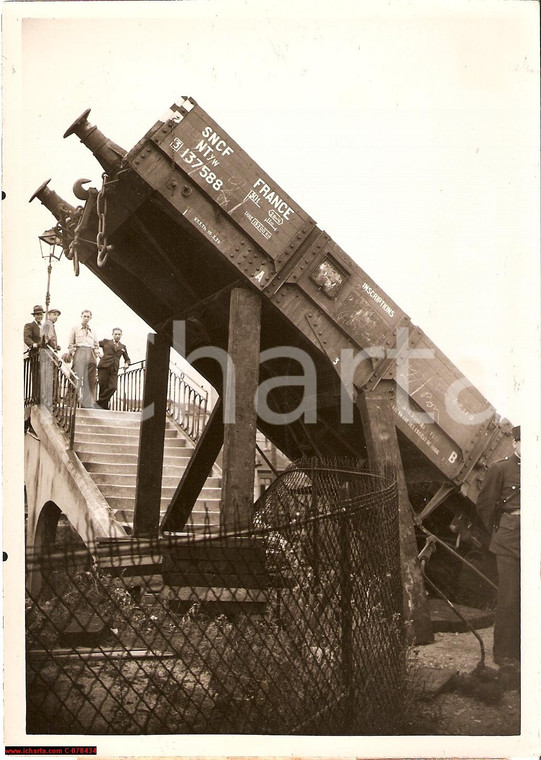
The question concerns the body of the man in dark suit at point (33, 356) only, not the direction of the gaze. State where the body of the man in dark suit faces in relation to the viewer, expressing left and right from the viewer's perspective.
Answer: facing the viewer and to the right of the viewer

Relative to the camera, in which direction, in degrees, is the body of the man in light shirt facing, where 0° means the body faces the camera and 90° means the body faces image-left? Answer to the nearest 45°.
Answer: approximately 0°

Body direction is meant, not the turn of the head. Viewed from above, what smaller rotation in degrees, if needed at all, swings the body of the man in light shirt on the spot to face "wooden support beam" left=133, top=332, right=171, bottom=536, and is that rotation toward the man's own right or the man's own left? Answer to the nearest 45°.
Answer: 0° — they already face it

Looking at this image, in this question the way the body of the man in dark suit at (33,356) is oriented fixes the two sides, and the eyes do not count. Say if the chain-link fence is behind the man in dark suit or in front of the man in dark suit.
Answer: in front

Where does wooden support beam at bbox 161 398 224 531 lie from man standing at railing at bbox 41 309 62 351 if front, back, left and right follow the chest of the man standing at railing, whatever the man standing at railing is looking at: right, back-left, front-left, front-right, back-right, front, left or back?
front

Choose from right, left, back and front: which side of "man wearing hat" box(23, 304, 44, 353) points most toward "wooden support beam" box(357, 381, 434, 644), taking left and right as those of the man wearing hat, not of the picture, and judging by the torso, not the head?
front

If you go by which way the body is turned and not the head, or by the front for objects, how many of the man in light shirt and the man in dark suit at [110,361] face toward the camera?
2

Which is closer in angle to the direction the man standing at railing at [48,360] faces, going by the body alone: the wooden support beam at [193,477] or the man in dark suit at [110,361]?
the wooden support beam

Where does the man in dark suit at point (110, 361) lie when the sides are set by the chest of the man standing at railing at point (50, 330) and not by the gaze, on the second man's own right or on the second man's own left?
on the second man's own left

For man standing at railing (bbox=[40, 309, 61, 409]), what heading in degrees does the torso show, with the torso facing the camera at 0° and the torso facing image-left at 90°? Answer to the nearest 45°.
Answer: approximately 315°
